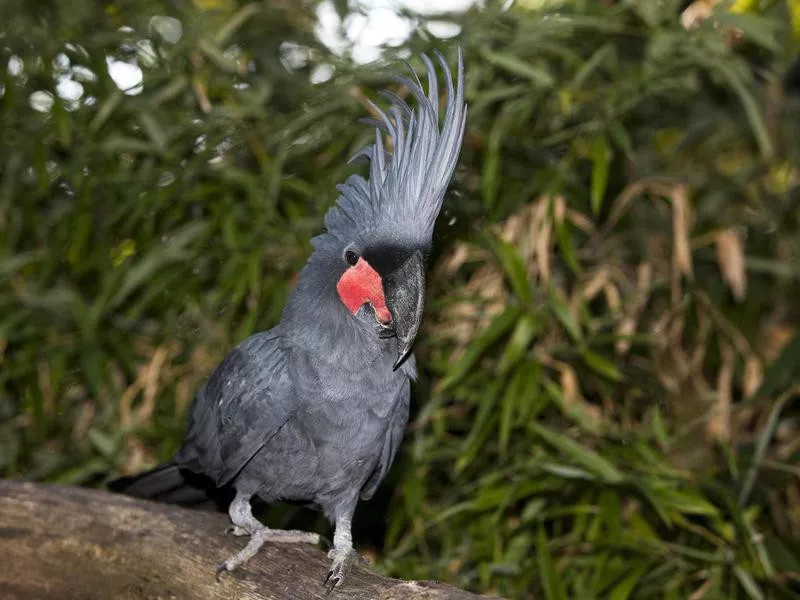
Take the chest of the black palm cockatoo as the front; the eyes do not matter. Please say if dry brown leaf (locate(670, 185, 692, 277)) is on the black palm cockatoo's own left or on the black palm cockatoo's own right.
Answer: on the black palm cockatoo's own left

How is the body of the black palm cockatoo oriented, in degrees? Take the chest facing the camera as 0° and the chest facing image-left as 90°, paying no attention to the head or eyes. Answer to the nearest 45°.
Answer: approximately 315°

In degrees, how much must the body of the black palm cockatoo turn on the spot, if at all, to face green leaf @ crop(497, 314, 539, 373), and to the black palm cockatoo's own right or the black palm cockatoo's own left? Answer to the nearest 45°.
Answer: approximately 90° to the black palm cockatoo's own left

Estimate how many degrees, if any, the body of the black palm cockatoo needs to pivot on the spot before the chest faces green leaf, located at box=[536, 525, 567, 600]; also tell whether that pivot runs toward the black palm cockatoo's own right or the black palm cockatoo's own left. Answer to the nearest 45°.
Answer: approximately 90° to the black palm cockatoo's own left

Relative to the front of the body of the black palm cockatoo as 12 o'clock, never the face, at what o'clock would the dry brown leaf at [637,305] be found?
The dry brown leaf is roughly at 9 o'clock from the black palm cockatoo.

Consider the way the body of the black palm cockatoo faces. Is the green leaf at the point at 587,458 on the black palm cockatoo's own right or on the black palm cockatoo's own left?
on the black palm cockatoo's own left

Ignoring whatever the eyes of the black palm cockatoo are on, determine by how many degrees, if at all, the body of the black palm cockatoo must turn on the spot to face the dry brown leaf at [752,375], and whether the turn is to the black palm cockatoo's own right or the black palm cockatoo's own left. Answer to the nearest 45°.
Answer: approximately 90° to the black palm cockatoo's own left
